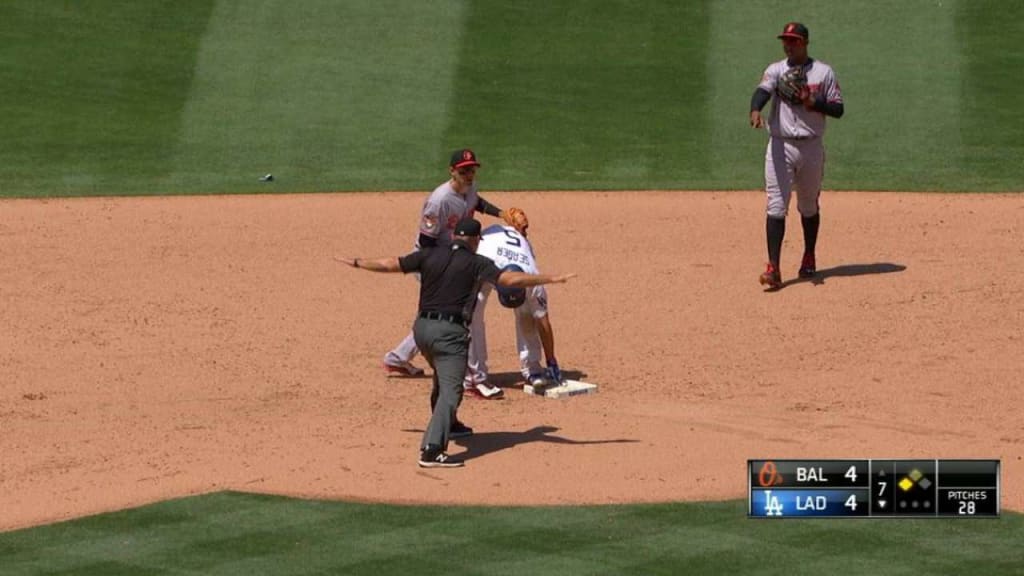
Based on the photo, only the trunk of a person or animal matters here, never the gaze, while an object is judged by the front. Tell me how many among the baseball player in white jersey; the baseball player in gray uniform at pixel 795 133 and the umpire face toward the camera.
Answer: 2

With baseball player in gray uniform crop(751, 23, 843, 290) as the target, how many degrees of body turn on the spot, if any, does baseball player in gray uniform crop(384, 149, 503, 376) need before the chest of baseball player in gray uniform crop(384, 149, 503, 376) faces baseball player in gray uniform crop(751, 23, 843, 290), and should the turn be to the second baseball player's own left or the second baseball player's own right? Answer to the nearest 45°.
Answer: approximately 90° to the second baseball player's own left

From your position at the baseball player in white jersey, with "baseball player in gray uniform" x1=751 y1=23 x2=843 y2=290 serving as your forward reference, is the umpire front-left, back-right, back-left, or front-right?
back-right

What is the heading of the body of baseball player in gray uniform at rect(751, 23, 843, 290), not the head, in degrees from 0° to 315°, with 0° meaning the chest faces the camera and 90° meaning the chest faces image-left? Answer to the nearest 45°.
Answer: approximately 0°

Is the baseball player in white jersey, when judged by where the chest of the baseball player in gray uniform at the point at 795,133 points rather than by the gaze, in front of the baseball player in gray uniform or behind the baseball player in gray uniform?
in front
